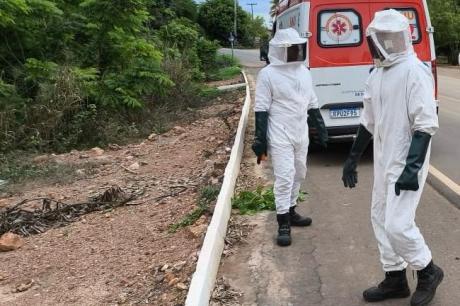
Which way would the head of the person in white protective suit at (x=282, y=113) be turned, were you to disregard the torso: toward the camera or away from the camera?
toward the camera

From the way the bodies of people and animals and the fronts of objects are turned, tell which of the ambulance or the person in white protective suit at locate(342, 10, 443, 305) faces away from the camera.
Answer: the ambulance

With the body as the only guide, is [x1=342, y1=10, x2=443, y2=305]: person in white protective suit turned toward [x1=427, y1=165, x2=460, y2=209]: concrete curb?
no

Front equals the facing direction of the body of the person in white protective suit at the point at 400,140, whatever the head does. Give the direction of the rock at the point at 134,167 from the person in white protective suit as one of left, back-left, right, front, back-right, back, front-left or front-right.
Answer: right

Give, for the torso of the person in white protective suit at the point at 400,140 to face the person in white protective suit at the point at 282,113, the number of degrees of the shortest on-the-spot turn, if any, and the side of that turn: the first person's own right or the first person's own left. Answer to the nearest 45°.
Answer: approximately 90° to the first person's own right

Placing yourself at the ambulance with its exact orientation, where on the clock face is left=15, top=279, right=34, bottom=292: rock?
The rock is roughly at 7 o'clock from the ambulance.

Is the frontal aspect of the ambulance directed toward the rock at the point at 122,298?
no

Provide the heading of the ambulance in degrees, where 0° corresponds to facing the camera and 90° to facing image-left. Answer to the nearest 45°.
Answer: approximately 180°

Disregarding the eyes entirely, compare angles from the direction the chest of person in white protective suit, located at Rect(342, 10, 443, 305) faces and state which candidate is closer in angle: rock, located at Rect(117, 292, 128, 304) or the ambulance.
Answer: the rock

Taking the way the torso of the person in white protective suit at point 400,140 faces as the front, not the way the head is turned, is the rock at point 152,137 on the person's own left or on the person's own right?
on the person's own right

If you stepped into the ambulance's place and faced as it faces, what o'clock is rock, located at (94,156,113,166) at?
The rock is roughly at 9 o'clock from the ambulance.

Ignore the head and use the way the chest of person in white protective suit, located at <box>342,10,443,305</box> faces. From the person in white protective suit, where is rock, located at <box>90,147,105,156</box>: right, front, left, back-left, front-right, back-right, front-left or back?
right

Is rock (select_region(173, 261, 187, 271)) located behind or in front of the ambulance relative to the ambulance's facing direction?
behind

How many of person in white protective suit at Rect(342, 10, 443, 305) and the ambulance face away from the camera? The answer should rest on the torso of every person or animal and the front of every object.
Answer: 1

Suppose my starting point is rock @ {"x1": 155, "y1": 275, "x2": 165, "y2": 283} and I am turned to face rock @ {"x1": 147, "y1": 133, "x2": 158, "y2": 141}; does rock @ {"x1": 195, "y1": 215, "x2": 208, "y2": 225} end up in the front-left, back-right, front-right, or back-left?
front-right

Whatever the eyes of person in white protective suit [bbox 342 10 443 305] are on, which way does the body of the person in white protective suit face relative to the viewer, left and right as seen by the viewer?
facing the viewer and to the left of the viewer

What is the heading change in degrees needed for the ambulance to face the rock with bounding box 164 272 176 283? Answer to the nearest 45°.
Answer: approximately 180°
